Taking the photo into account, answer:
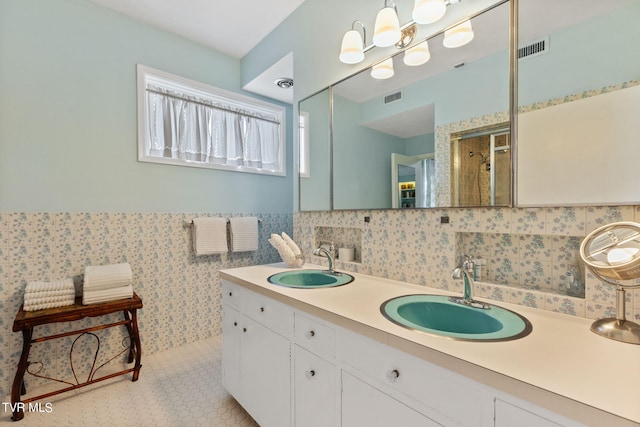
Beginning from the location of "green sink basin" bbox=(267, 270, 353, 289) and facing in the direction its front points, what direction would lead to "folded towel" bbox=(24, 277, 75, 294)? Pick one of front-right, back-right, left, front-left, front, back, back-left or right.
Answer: front-right

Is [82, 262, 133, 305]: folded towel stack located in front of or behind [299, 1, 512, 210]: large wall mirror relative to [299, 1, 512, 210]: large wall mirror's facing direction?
in front

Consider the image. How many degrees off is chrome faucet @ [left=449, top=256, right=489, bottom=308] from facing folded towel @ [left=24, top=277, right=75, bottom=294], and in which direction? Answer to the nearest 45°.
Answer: approximately 45° to its right

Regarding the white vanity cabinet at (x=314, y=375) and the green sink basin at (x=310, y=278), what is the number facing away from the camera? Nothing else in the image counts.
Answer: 0

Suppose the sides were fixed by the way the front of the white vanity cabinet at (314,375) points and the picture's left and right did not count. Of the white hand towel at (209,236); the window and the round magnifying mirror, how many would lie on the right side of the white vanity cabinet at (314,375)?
2

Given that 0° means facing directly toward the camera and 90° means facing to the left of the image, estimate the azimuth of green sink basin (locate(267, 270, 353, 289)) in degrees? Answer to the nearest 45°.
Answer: approximately 45°

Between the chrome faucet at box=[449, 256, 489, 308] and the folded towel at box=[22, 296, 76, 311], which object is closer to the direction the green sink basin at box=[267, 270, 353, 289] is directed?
the folded towel

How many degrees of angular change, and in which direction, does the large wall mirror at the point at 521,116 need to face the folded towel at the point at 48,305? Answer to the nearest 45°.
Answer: approximately 45° to its right

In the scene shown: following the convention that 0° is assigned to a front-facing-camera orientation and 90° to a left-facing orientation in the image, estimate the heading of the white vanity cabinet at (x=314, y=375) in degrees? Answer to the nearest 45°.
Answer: approximately 45°

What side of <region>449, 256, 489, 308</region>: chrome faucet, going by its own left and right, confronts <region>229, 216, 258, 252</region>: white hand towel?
right

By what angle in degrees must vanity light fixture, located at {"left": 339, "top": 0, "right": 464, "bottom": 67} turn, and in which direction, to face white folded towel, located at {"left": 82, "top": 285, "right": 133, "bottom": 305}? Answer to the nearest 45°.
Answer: approximately 45° to its right
